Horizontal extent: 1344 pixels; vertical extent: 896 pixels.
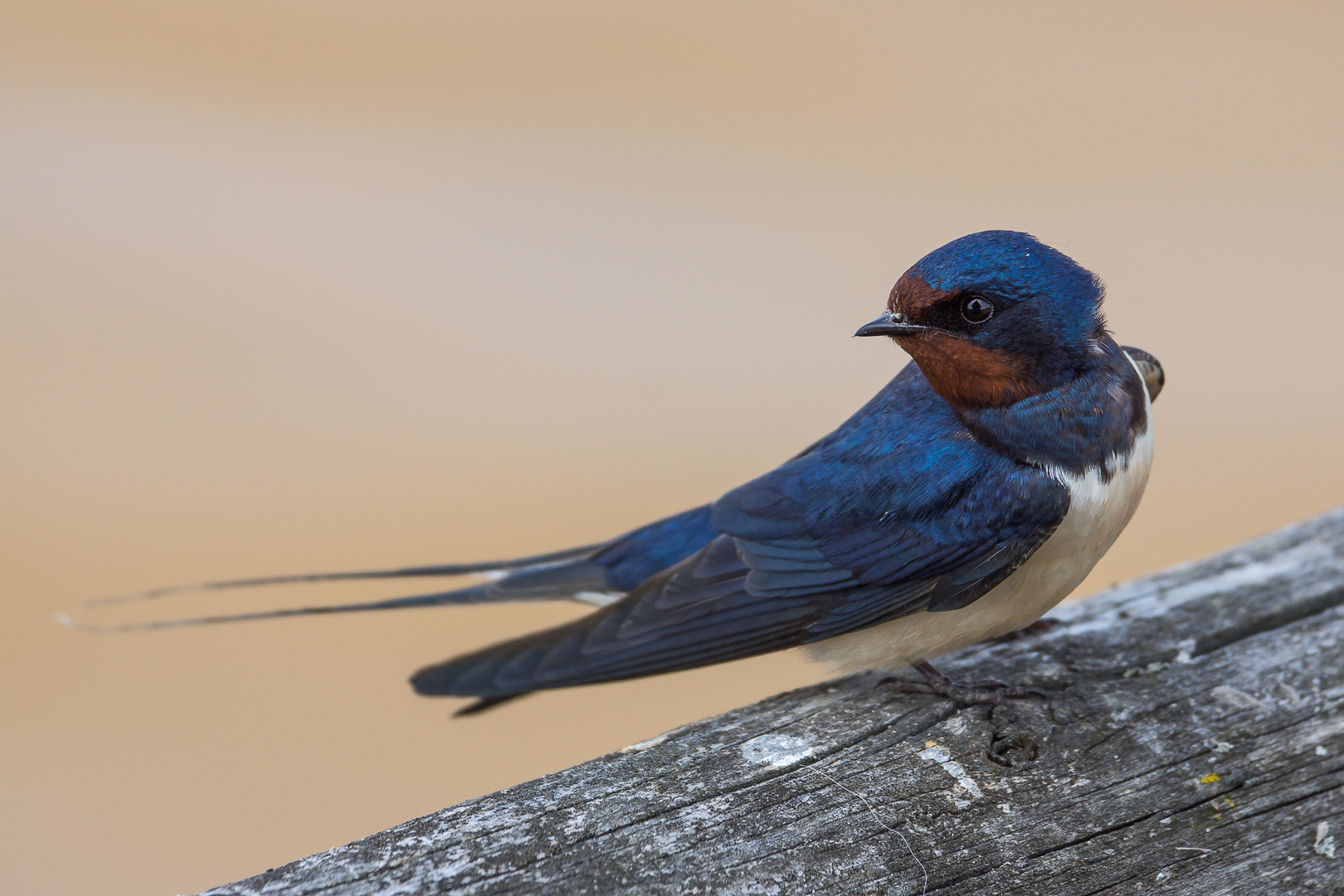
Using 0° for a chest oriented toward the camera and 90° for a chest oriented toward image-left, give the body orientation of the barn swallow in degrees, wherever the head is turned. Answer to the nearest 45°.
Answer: approximately 270°
